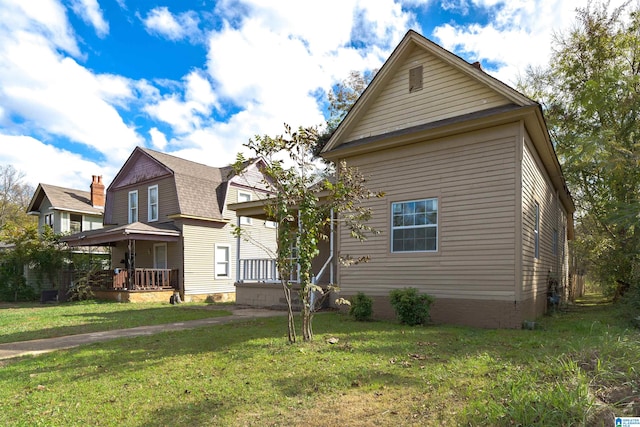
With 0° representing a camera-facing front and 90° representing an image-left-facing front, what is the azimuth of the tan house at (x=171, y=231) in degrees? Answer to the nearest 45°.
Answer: approximately 45°

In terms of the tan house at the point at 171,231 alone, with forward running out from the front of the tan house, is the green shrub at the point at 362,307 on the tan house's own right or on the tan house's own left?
on the tan house's own left

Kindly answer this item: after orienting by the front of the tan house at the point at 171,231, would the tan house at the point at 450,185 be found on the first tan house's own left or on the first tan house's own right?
on the first tan house's own left

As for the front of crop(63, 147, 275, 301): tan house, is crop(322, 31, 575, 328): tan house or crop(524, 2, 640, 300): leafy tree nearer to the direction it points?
the tan house

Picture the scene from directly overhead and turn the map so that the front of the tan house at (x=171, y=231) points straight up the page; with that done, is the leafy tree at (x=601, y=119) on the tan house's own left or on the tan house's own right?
on the tan house's own left

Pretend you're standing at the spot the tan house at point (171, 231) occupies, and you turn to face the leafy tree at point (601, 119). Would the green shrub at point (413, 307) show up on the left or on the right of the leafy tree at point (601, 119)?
right

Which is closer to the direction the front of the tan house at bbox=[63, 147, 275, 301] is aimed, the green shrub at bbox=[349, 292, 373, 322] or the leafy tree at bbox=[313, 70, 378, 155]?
the green shrub
